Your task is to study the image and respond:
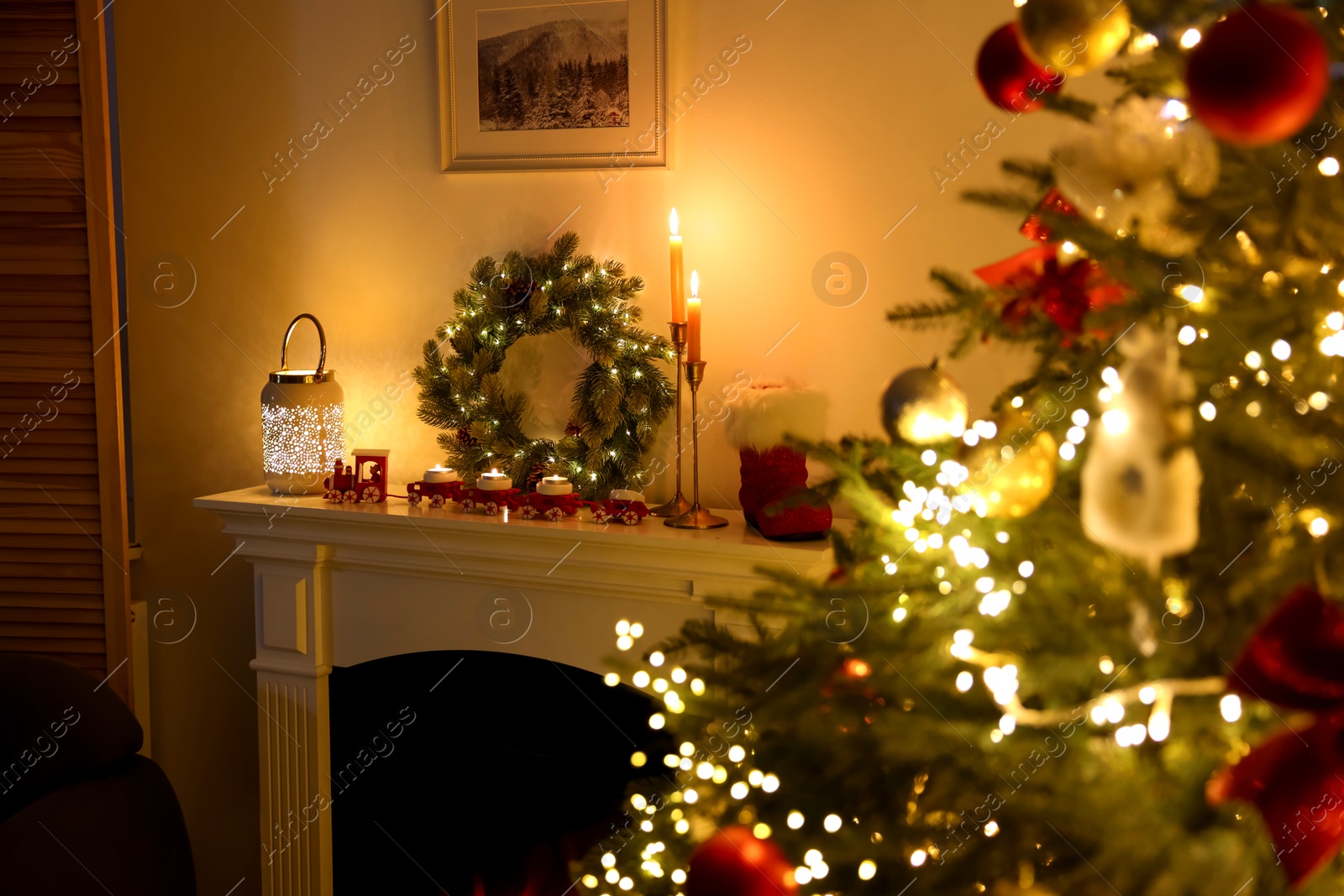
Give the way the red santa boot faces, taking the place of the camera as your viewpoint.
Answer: facing to the right of the viewer

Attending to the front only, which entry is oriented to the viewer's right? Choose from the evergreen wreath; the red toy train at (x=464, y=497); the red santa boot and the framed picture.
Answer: the red santa boot

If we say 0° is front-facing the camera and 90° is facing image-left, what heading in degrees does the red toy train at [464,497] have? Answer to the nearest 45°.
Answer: approximately 90°

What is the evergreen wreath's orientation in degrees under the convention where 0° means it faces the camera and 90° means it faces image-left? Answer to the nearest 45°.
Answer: approximately 0°

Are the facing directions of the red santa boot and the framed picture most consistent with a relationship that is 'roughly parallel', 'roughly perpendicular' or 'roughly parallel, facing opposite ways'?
roughly perpendicular

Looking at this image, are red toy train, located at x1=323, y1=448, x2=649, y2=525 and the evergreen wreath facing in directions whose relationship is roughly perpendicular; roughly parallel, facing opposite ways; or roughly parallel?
roughly perpendicular

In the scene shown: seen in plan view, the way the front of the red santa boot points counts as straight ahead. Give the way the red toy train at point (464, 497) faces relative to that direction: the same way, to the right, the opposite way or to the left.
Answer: the opposite way

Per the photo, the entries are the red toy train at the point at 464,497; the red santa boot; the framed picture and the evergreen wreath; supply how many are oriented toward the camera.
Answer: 2
